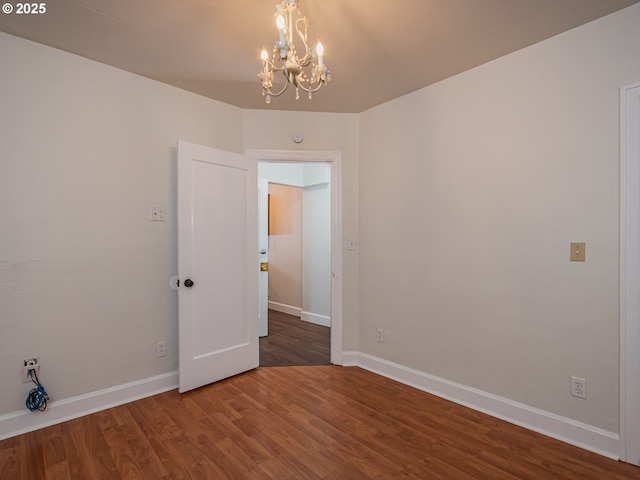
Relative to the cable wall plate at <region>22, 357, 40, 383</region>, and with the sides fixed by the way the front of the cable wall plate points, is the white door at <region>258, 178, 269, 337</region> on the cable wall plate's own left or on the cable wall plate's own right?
on the cable wall plate's own left

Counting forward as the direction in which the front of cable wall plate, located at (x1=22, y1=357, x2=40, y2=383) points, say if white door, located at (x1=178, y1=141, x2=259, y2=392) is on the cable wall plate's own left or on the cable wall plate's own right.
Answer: on the cable wall plate's own left
